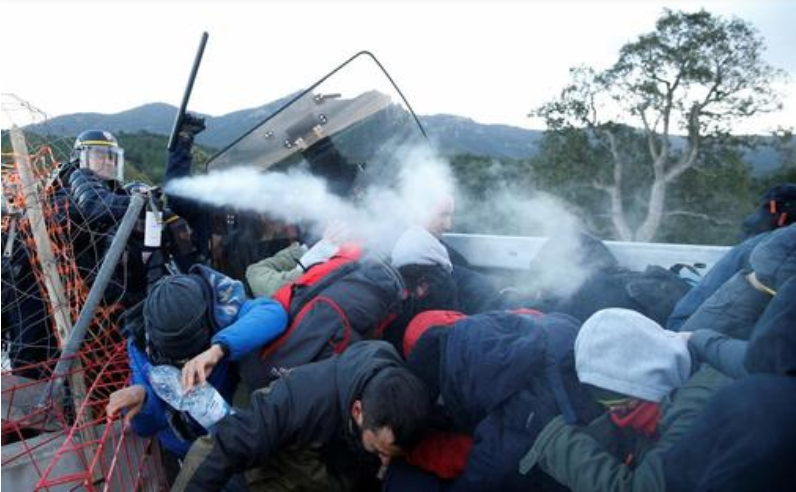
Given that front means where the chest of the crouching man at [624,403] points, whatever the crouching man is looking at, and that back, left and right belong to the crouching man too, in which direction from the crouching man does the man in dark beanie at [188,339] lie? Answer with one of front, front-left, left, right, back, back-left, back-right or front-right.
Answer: front-right

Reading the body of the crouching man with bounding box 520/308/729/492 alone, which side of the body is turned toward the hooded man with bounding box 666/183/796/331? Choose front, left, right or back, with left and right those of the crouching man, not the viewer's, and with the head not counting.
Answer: back

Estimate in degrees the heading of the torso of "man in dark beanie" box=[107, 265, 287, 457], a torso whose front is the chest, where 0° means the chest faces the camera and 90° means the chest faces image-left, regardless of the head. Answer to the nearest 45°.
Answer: approximately 45°

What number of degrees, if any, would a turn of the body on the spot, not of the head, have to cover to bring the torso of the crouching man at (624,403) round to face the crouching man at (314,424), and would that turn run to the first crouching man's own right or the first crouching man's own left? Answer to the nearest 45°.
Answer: approximately 45° to the first crouching man's own right

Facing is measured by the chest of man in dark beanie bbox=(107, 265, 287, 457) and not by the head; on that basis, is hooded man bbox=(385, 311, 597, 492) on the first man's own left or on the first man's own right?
on the first man's own left

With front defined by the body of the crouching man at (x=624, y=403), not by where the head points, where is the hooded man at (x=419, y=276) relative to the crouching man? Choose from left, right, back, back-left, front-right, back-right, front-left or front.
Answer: right

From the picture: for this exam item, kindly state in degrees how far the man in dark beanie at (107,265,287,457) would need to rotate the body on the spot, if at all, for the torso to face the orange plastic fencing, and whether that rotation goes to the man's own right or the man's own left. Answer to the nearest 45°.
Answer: approximately 90° to the man's own right

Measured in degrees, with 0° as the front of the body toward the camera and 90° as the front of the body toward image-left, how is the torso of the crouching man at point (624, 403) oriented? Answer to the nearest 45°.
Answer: approximately 45°

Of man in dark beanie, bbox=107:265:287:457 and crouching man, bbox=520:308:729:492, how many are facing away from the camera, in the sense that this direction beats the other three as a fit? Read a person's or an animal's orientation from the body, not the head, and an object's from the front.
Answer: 0
